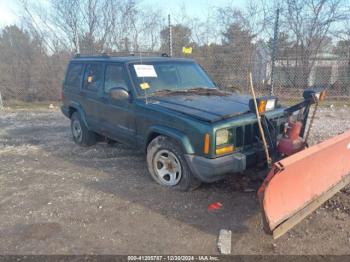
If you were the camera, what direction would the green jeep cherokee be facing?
facing the viewer and to the right of the viewer
